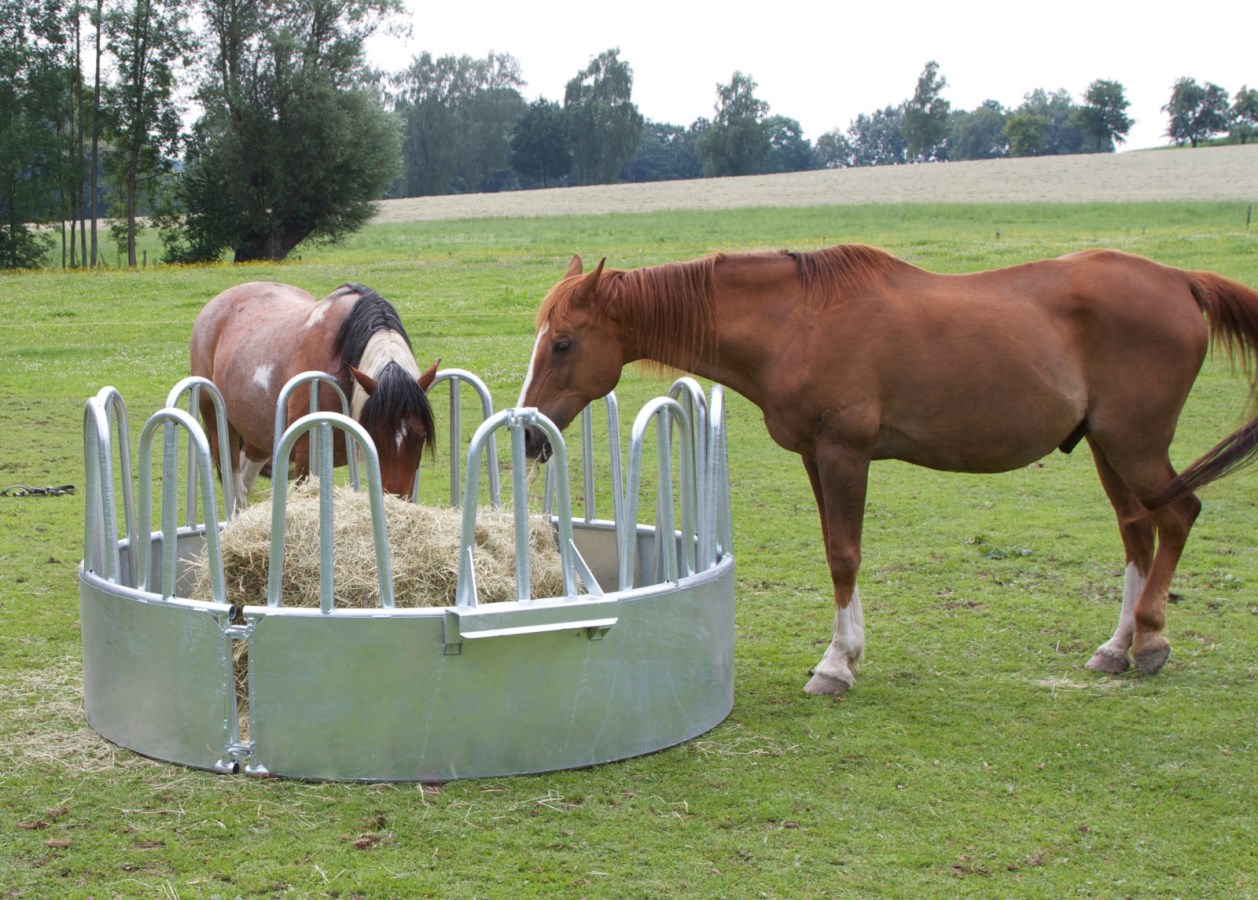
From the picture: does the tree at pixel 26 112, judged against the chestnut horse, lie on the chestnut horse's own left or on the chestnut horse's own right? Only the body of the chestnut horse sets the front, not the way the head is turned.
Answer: on the chestnut horse's own right

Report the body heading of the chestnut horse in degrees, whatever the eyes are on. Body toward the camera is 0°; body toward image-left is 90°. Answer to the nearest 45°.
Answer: approximately 90°

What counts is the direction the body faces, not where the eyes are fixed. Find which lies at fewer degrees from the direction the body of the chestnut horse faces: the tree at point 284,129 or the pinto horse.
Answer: the pinto horse

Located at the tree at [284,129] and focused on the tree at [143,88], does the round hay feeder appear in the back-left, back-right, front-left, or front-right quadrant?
back-left

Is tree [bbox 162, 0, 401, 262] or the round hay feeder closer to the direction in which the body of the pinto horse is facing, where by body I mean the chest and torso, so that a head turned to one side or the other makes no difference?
the round hay feeder

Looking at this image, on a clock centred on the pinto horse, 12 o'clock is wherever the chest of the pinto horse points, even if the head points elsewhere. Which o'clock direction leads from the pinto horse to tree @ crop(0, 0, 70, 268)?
The tree is roughly at 7 o'clock from the pinto horse.

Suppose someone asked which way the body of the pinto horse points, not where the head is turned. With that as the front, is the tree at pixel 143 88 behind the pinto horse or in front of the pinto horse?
behind

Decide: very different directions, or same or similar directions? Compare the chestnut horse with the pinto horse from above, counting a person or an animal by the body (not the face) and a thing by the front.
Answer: very different directions

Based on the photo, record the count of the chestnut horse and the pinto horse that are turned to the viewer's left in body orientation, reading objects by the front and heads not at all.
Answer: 1

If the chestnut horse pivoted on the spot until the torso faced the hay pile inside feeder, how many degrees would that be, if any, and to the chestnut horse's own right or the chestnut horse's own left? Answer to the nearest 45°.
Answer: approximately 45° to the chestnut horse's own left

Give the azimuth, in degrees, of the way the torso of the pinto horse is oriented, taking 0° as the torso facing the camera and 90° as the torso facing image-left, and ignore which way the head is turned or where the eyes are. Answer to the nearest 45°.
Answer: approximately 315°

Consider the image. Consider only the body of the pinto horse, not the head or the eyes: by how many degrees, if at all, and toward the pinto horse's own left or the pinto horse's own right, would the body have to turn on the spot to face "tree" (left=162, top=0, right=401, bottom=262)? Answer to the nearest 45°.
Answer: approximately 135° to the pinto horse's own left

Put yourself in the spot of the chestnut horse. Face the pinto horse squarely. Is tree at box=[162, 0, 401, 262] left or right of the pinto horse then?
right
